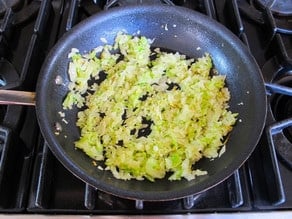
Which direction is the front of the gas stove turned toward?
toward the camera
